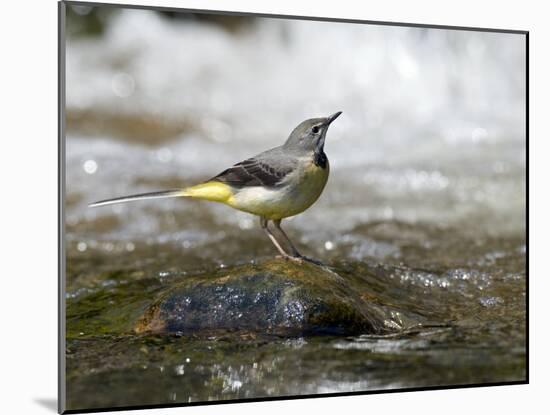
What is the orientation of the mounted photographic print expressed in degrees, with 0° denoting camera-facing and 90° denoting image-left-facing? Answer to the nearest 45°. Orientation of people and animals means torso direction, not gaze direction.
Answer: approximately 315°
